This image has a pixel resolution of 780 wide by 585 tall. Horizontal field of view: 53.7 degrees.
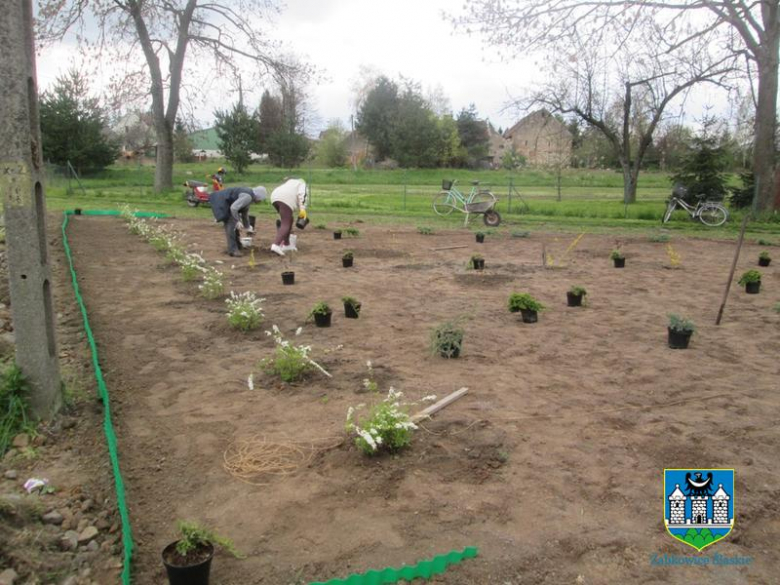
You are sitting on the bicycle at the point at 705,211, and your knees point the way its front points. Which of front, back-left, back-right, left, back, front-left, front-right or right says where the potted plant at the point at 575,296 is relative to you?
left

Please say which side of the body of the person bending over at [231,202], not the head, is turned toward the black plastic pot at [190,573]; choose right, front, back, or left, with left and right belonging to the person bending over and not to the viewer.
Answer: right

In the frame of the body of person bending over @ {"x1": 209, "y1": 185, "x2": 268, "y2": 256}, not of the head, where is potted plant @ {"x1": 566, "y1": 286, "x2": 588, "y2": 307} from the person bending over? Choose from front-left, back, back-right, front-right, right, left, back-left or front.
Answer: front-right

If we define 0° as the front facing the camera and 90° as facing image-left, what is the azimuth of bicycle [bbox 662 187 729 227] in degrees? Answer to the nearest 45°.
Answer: approximately 90°

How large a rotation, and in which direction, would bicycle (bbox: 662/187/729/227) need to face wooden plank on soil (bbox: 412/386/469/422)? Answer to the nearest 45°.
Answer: approximately 90° to its left

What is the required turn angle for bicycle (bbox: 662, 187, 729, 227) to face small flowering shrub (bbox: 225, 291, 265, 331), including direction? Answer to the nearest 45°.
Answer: approximately 90° to its left

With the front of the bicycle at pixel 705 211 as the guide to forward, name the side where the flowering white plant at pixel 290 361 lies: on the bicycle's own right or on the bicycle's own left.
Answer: on the bicycle's own left

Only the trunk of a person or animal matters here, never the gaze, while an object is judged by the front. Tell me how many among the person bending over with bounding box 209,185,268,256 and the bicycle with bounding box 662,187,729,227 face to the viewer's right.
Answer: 1

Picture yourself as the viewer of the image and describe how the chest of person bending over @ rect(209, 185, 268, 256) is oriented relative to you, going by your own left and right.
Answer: facing to the right of the viewer

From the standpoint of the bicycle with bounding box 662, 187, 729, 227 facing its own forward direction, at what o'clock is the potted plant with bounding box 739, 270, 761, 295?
The potted plant is roughly at 9 o'clock from the bicycle.

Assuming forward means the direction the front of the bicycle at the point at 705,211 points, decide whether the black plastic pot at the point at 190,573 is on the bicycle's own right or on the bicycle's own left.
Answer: on the bicycle's own left

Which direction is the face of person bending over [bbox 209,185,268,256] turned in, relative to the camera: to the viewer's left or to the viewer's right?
to the viewer's right

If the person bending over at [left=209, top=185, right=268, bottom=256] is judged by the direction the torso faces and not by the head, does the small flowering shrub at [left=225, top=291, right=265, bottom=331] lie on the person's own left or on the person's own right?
on the person's own right

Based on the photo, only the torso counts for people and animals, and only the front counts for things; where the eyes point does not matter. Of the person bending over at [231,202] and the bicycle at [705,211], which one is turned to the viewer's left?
the bicycle

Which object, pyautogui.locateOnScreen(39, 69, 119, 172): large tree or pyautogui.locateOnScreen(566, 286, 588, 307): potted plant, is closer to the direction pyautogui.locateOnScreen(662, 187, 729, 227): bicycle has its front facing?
the large tree

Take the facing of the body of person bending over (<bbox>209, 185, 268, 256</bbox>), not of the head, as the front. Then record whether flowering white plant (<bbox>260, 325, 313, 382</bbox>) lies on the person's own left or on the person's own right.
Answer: on the person's own right
